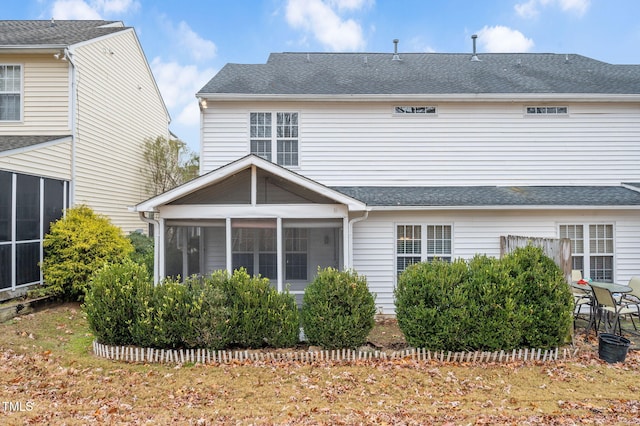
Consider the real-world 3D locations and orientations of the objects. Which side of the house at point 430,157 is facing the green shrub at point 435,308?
back

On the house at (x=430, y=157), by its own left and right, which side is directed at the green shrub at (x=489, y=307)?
back

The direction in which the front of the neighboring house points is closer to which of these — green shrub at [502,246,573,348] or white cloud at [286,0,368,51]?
the white cloud

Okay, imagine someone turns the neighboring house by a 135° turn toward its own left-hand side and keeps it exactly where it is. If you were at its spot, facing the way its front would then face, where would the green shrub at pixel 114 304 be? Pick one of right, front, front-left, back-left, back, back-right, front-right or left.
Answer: left

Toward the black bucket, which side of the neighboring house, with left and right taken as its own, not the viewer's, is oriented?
right

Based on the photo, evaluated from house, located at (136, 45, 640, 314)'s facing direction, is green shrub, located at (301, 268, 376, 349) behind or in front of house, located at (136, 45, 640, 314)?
behind

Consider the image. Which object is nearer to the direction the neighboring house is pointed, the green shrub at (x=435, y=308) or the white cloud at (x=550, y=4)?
the white cloud

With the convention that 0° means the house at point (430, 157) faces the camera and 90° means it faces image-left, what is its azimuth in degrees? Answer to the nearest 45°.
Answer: approximately 180°

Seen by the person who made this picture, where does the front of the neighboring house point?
facing away from the viewer and to the right of the viewer

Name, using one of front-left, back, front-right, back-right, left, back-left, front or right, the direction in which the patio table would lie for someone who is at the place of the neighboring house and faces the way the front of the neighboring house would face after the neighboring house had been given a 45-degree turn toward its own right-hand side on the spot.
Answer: front-right

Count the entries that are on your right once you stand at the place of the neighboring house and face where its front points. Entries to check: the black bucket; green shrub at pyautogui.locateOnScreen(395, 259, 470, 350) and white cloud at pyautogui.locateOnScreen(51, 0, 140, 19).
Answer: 2

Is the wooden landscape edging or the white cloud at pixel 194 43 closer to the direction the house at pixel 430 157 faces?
the white cloud
